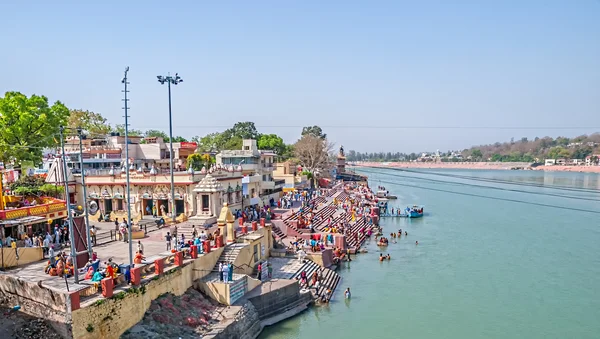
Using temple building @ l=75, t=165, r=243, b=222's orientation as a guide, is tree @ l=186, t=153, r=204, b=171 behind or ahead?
behind

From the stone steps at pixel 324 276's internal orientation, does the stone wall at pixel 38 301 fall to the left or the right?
on its right

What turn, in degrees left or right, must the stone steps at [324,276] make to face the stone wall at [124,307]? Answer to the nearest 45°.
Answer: approximately 90° to its right

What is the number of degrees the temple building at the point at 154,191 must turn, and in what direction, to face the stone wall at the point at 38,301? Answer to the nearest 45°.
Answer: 0° — it already faces it

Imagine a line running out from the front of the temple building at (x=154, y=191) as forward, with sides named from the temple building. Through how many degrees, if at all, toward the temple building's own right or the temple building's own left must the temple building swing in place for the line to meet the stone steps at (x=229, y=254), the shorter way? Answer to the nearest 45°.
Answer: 0° — it already faces it

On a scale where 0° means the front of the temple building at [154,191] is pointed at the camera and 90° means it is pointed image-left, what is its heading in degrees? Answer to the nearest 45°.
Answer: approximately 0°
